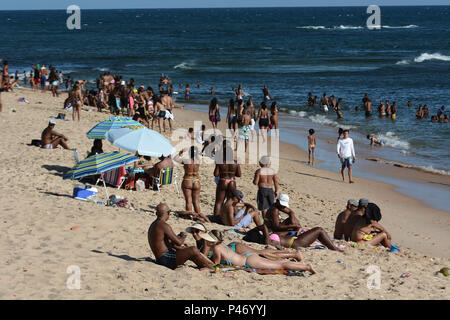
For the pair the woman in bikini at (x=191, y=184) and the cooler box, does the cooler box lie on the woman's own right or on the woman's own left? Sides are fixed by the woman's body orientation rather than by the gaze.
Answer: on the woman's own left

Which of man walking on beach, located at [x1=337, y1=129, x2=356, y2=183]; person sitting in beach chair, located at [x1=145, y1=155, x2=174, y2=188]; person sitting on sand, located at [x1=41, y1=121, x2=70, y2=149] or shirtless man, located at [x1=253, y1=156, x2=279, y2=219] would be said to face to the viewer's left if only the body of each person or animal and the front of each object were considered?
person sitting in beach chair, located at [x1=145, y1=155, x2=174, y2=188]

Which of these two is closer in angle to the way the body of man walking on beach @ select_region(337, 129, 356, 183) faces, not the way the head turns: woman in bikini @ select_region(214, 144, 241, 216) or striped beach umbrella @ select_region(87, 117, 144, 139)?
the woman in bikini

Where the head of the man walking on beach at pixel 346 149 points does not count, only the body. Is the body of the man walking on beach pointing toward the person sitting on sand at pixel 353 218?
yes

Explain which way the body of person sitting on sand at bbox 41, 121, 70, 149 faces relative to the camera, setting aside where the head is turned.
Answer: to the viewer's right

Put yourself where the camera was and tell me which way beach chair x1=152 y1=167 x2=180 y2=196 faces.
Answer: facing away from the viewer and to the left of the viewer

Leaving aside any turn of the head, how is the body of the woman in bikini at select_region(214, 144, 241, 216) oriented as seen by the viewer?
away from the camera

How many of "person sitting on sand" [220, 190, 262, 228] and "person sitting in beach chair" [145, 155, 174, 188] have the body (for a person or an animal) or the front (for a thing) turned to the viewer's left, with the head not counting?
1

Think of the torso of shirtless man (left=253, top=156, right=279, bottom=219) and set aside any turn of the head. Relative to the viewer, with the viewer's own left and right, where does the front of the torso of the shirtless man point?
facing away from the viewer
